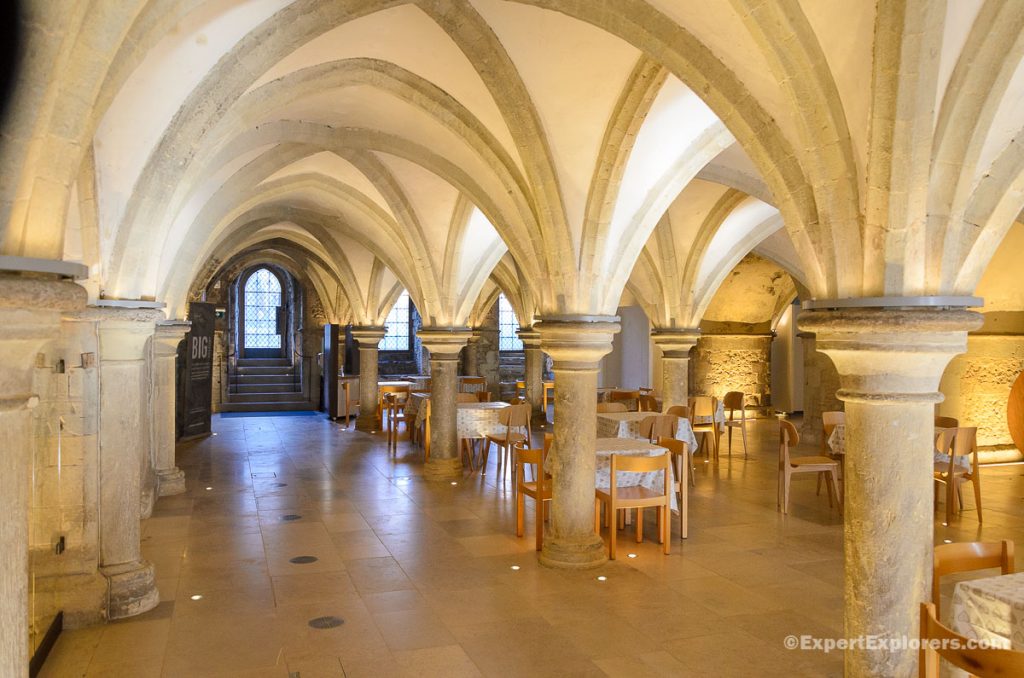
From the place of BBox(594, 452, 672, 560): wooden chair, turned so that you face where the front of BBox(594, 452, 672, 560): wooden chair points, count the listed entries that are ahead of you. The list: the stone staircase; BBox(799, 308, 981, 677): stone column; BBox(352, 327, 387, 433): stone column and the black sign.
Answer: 3

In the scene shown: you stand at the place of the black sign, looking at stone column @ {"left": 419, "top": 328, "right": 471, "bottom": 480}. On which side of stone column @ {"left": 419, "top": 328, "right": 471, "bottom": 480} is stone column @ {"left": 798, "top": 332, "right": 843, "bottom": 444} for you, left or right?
left

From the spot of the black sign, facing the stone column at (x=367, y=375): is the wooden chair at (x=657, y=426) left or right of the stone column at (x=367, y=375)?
right

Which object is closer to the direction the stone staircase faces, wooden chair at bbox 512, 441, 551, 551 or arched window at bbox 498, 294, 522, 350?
the wooden chair

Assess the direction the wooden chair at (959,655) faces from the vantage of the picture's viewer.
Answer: facing away from the viewer and to the right of the viewer

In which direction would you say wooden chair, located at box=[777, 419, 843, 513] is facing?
to the viewer's right

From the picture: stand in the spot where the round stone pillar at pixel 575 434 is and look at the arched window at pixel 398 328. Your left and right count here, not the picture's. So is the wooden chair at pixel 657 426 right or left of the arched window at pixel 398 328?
right

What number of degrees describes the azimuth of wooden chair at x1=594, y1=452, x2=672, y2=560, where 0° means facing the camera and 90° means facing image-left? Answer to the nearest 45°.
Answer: approximately 135°

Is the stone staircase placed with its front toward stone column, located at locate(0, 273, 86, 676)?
yes

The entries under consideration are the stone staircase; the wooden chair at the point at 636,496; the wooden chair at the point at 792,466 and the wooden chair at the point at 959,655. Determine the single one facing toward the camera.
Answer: the stone staircase
